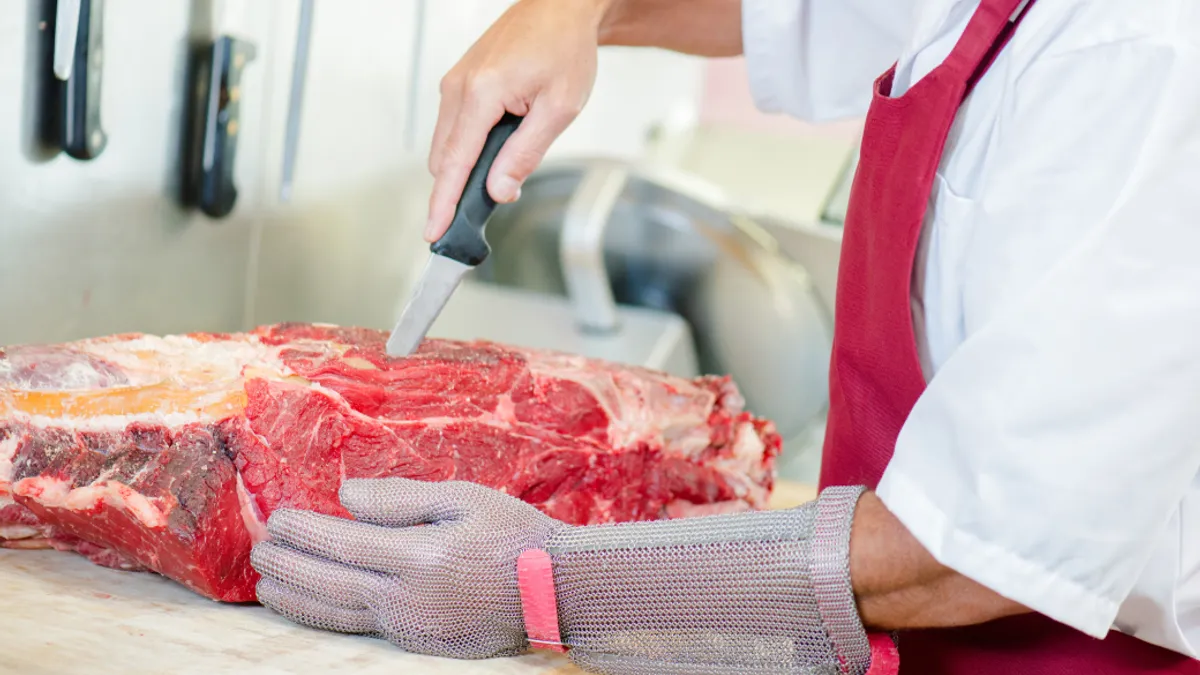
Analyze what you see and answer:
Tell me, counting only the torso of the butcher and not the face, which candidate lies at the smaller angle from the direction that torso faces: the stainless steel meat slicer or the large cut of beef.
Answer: the large cut of beef

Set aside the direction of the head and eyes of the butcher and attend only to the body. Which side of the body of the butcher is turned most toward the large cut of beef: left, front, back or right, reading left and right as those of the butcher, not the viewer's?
front

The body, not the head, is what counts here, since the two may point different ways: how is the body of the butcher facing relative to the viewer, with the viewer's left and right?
facing to the left of the viewer

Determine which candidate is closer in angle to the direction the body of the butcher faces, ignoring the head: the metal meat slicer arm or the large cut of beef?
the large cut of beef

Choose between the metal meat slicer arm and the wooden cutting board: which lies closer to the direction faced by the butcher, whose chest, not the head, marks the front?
the wooden cutting board

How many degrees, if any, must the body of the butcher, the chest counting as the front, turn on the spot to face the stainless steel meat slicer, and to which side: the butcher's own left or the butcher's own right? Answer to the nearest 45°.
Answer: approximately 90° to the butcher's own right

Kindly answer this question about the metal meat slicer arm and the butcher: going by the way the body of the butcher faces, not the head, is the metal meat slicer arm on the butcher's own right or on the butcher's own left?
on the butcher's own right

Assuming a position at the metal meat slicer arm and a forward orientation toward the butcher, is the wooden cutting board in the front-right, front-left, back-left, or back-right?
front-right

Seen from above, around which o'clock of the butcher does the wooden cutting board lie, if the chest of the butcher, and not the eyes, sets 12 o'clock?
The wooden cutting board is roughly at 12 o'clock from the butcher.
